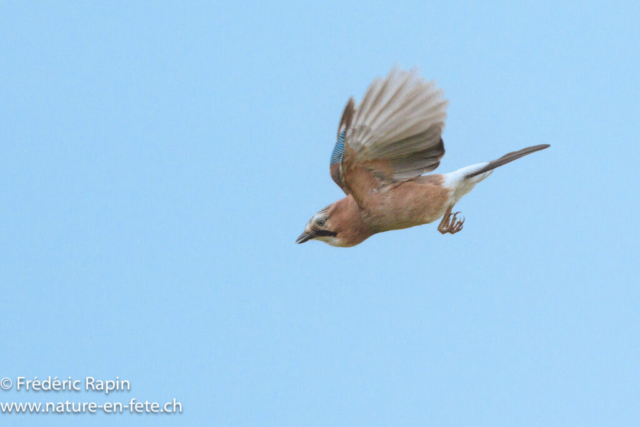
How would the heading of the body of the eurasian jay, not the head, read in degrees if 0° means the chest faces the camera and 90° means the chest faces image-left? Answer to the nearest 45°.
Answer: approximately 90°
